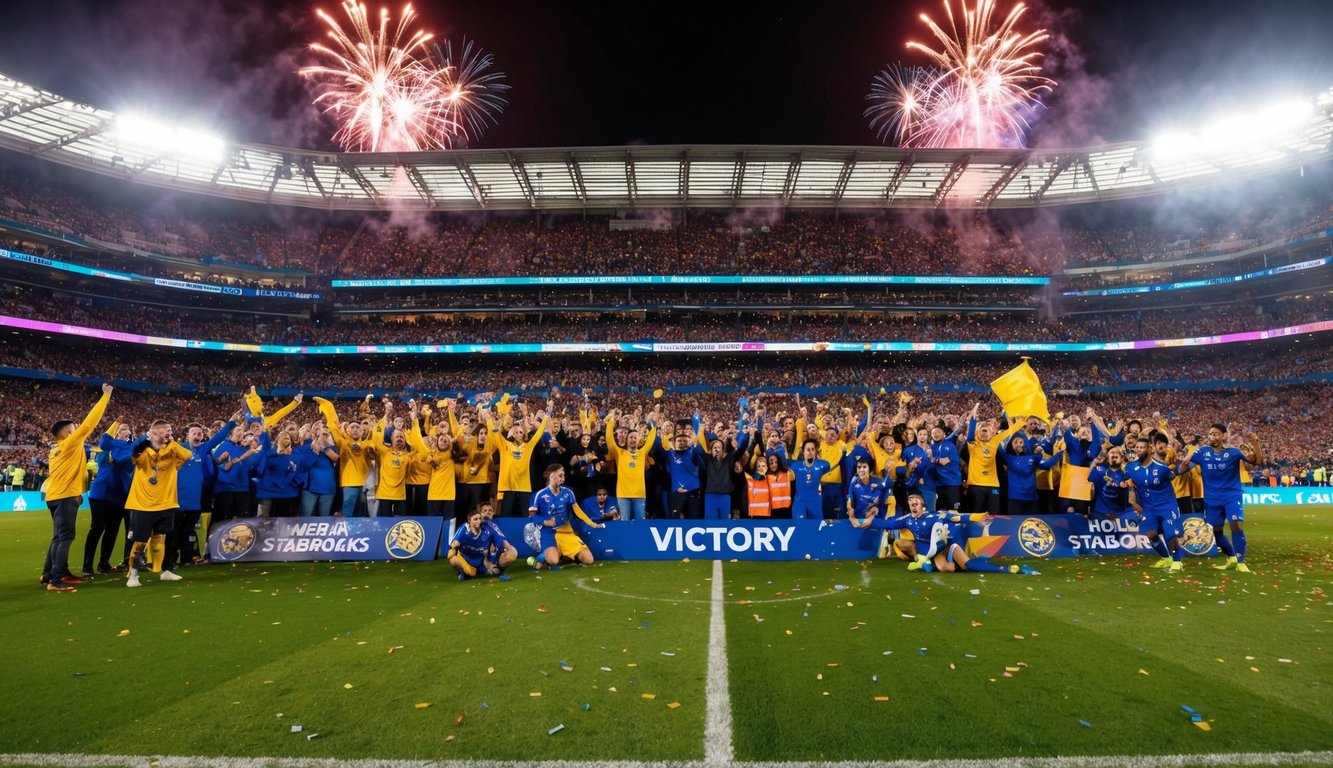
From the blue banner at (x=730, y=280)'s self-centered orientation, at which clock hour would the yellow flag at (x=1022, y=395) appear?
The yellow flag is roughly at 12 o'clock from the blue banner.

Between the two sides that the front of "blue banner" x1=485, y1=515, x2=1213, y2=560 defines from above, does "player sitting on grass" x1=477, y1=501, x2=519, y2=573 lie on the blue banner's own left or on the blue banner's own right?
on the blue banner's own right

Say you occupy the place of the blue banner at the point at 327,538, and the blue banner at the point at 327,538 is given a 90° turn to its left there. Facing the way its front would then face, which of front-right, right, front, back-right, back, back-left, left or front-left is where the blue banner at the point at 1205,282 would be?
front

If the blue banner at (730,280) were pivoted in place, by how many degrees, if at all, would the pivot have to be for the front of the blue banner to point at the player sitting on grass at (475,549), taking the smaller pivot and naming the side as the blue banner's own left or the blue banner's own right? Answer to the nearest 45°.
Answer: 0° — it already faces them

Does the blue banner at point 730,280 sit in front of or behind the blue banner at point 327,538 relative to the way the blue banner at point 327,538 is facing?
behind

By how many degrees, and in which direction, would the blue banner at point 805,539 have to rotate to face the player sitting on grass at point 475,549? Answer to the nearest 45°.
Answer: approximately 45° to its right

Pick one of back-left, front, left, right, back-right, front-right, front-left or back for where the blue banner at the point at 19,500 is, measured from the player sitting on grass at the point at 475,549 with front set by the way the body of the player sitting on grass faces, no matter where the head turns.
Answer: back-right

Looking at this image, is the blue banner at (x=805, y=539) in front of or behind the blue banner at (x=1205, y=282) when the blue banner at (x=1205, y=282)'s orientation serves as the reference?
in front

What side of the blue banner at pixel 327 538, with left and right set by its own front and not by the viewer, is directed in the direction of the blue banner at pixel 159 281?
back

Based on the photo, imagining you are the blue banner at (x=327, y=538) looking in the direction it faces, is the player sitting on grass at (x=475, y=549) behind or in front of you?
in front
